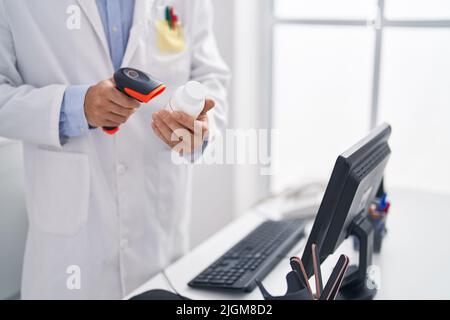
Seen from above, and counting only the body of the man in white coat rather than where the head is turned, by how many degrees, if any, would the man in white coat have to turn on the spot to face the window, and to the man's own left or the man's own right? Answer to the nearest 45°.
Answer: approximately 90° to the man's own left

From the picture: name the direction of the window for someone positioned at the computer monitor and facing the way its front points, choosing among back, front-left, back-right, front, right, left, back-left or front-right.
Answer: front-right

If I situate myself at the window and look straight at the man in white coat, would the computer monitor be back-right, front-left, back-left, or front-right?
front-left

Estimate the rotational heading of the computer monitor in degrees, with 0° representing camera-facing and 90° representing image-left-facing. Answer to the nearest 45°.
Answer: approximately 135°

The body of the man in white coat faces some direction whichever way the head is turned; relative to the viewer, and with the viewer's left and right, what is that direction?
facing the viewer and to the right of the viewer
